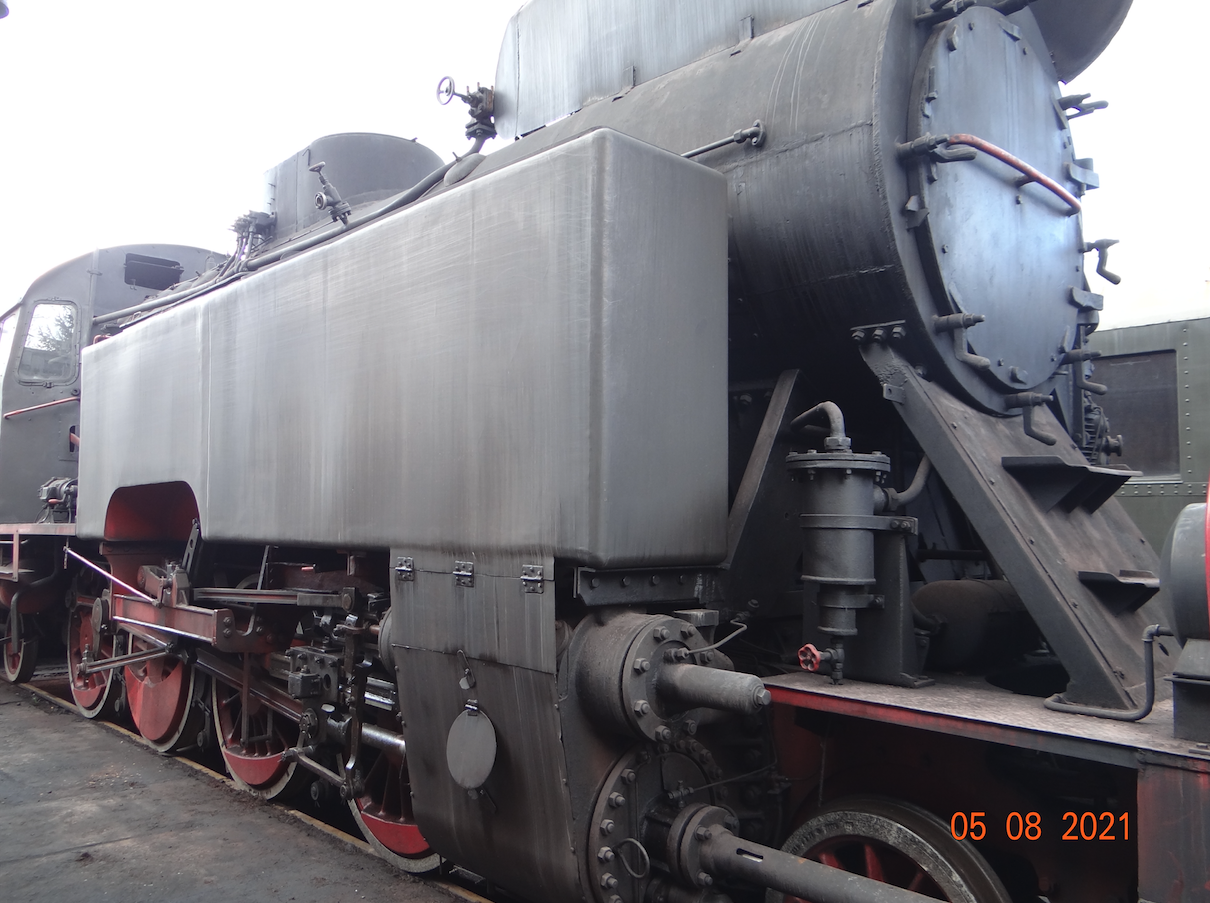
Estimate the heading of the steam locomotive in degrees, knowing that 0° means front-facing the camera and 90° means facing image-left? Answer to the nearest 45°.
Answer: approximately 315°
